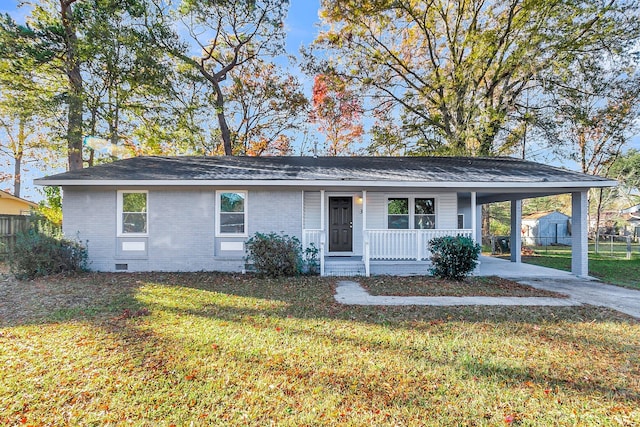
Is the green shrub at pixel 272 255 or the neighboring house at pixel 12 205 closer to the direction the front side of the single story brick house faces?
the green shrub

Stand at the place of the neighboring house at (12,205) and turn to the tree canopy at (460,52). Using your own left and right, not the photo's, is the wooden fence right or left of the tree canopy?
right

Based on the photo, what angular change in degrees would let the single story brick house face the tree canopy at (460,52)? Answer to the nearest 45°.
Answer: approximately 135° to its left

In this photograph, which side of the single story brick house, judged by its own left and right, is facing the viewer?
front

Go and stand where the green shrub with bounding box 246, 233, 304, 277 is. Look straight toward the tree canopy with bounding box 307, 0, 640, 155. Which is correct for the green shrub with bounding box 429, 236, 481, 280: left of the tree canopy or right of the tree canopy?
right

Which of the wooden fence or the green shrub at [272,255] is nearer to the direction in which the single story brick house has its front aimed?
the green shrub

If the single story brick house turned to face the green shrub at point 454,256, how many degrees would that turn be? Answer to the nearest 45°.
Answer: approximately 90° to its left

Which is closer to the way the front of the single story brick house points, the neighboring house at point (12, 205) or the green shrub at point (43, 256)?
the green shrub

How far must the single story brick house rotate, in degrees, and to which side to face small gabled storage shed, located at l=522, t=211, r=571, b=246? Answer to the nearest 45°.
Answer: approximately 135° to its left
